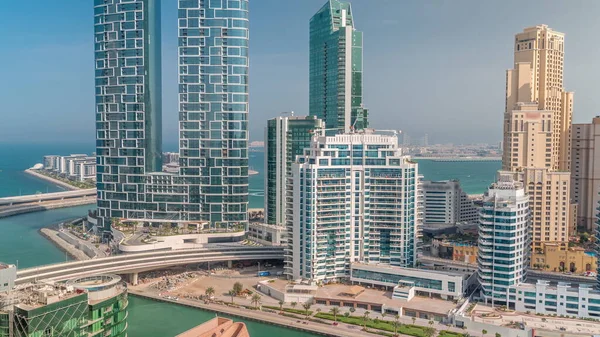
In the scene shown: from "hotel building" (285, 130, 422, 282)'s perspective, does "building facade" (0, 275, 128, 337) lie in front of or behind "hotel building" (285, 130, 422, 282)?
in front

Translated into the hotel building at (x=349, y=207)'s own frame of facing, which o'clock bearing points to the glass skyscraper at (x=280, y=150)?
The glass skyscraper is roughly at 5 o'clock from the hotel building.

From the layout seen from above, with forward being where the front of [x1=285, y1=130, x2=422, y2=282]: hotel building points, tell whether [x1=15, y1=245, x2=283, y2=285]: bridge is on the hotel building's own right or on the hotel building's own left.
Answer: on the hotel building's own right

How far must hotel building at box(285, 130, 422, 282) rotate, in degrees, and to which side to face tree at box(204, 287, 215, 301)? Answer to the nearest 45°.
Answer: approximately 90° to its right

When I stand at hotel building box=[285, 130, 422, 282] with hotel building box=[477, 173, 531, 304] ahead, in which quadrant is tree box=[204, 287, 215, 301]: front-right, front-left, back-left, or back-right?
back-right

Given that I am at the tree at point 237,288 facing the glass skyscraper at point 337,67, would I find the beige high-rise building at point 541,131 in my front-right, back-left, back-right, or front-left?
front-right

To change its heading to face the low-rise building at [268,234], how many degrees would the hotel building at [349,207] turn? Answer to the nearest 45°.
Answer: approximately 135° to its right

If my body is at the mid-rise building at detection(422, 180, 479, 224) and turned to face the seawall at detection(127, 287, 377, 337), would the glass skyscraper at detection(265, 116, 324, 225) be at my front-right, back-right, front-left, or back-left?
front-right

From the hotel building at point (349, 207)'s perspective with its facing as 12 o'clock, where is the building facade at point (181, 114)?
The building facade is roughly at 4 o'clock from the hotel building.

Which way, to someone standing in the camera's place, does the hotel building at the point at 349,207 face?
facing the viewer

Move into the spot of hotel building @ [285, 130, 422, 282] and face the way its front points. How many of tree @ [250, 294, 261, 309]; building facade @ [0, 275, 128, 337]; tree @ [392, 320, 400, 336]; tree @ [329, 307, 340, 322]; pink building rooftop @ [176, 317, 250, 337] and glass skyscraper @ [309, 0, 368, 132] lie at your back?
1

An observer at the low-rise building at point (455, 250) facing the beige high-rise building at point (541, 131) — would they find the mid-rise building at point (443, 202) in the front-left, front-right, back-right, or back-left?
front-left

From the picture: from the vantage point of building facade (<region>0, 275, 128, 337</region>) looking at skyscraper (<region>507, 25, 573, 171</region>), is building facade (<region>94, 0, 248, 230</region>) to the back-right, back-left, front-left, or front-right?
front-left

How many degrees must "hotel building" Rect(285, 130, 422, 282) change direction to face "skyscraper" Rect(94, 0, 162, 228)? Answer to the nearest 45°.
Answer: approximately 135° to its right

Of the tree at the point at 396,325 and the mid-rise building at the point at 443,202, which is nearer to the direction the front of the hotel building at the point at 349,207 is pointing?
the tree

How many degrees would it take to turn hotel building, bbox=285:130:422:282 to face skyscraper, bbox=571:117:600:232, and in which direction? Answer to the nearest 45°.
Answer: approximately 135° to its left

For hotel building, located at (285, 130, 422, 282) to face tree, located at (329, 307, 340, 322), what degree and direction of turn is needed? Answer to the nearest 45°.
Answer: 0° — it already faces it

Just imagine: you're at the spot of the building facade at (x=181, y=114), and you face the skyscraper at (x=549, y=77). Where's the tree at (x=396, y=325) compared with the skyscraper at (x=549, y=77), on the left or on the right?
right
